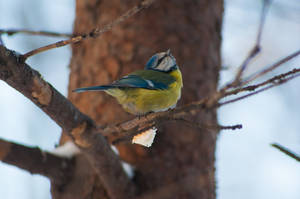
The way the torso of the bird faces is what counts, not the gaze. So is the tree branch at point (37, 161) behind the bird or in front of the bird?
behind

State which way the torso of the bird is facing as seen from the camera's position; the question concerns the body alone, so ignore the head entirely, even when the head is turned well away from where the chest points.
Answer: to the viewer's right
